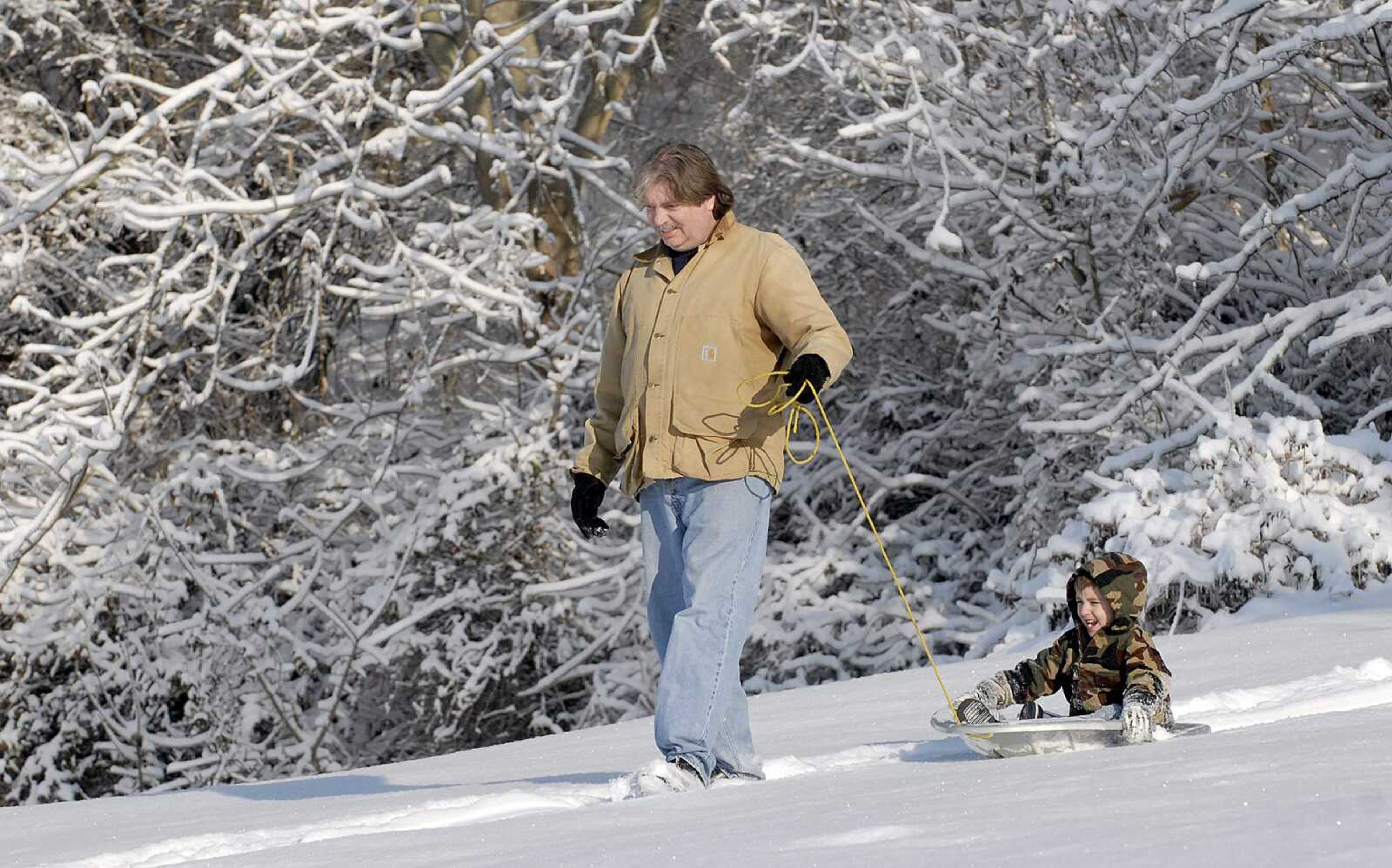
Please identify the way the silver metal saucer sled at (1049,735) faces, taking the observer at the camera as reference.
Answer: facing to the left of the viewer

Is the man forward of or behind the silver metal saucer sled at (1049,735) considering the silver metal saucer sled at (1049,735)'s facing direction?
forward

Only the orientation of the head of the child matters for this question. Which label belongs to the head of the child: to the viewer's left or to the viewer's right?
to the viewer's left

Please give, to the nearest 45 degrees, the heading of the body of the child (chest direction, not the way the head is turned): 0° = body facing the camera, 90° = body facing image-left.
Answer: approximately 45°

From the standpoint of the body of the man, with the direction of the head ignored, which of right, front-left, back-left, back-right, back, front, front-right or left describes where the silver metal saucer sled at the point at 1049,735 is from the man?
back-left
